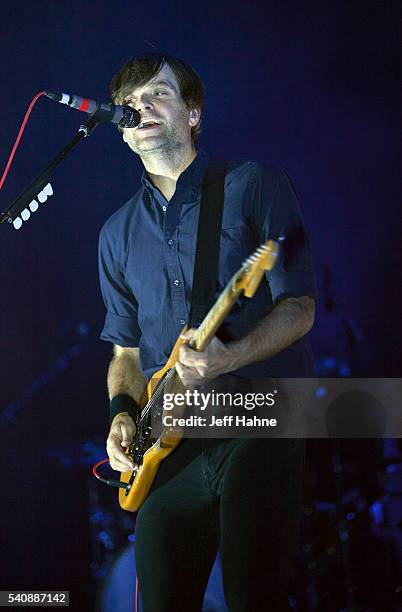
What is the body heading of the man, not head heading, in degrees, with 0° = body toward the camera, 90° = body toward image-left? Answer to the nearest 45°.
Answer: approximately 45°

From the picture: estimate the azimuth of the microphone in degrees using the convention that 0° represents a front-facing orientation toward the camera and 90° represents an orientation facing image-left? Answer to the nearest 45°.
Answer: approximately 270°
